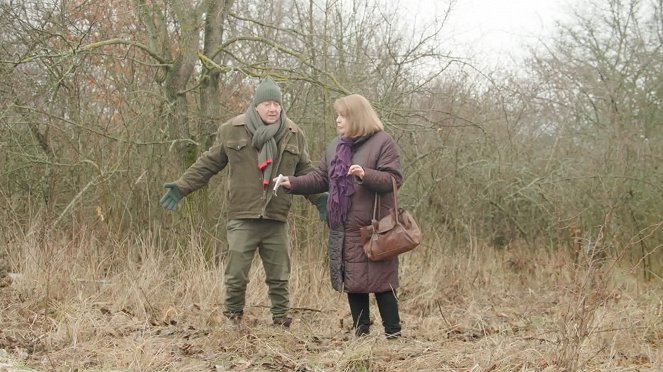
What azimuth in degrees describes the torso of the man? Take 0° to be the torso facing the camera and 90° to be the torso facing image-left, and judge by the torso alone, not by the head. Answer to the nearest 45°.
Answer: approximately 0°

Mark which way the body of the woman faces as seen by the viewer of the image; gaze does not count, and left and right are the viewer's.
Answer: facing the viewer and to the left of the viewer

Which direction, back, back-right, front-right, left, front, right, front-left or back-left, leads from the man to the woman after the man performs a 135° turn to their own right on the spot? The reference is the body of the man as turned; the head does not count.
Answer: back

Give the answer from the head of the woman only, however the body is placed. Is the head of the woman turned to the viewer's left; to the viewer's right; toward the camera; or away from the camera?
to the viewer's left
